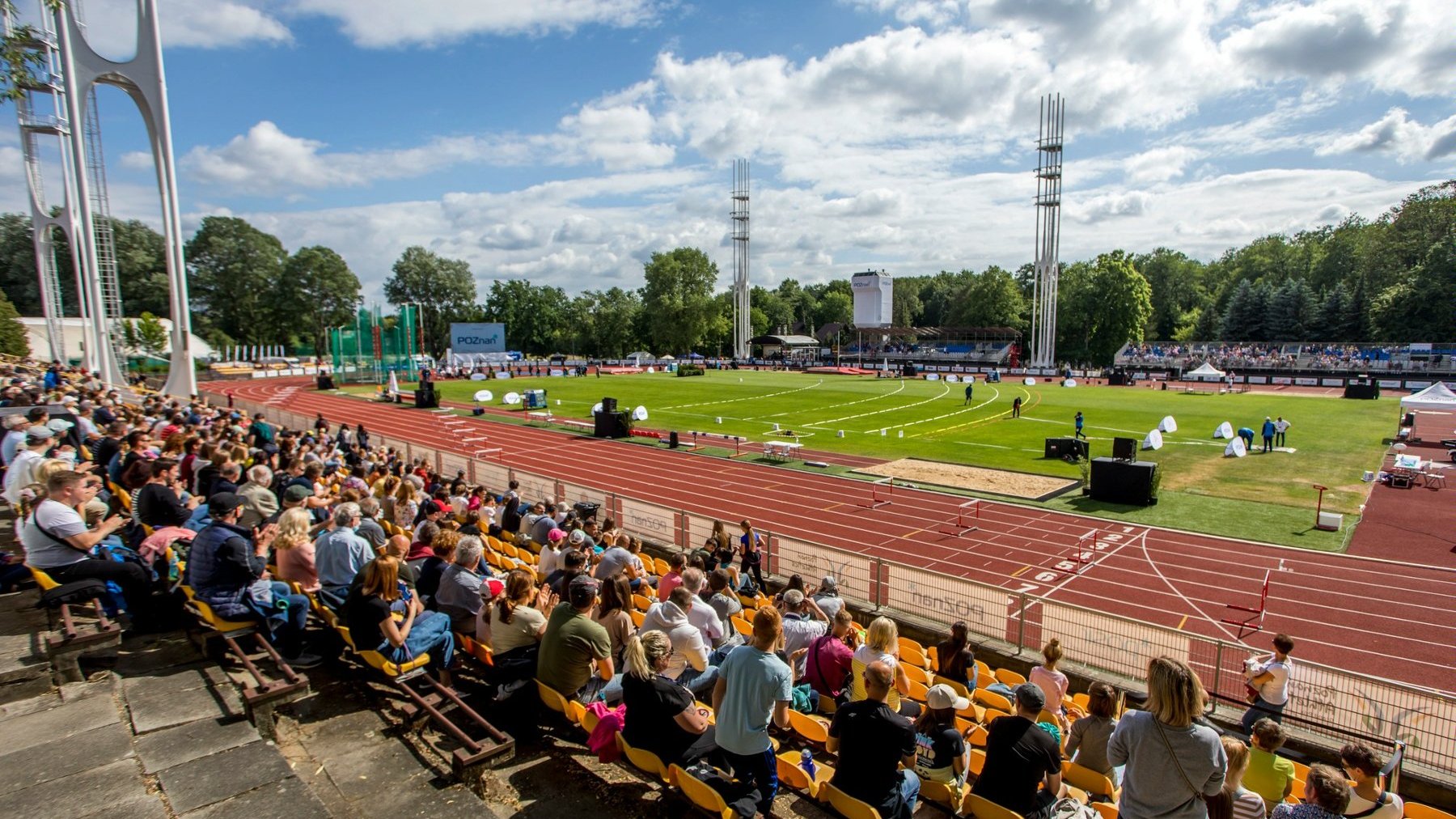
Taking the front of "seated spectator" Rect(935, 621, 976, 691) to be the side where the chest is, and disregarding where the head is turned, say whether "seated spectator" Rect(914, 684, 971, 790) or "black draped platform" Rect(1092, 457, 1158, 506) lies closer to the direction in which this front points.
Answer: the black draped platform

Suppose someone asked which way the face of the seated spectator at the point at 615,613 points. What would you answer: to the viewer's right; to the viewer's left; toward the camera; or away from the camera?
away from the camera

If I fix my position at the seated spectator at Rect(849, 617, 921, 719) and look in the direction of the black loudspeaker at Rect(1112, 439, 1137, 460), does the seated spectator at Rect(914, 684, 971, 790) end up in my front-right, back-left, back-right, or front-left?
back-right

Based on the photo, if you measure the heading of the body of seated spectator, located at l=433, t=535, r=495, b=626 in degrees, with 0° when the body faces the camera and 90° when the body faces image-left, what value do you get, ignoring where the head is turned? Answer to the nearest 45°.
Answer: approximately 225°

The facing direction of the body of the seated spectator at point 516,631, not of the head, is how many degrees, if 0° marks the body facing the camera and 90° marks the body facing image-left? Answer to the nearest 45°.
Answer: approximately 225°

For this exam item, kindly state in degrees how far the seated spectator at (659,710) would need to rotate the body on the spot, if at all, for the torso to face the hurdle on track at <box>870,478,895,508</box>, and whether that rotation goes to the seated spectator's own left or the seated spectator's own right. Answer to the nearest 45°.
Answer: approximately 45° to the seated spectator's own left

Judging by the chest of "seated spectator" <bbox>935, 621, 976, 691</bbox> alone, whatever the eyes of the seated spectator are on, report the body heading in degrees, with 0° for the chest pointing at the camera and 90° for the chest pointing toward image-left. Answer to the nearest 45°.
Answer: approximately 225°

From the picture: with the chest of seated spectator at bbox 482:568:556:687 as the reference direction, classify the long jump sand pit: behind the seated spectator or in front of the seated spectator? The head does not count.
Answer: in front

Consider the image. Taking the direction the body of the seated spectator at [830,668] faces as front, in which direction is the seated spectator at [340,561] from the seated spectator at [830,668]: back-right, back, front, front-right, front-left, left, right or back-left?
back-left

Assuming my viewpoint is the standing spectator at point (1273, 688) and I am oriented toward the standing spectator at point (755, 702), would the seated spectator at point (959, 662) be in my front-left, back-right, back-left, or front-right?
front-right

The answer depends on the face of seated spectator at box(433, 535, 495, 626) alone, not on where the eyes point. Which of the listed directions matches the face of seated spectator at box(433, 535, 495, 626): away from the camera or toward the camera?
away from the camera

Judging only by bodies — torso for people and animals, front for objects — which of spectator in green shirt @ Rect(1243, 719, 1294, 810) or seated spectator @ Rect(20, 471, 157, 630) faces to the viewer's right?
the seated spectator

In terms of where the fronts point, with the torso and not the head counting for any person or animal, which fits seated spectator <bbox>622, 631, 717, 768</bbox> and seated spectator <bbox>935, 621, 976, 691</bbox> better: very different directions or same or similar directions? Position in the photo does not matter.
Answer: same or similar directions

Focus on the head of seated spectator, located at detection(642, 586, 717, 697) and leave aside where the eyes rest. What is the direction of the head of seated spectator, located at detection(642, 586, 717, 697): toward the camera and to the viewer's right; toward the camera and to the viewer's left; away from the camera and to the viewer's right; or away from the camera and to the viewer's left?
away from the camera and to the viewer's right

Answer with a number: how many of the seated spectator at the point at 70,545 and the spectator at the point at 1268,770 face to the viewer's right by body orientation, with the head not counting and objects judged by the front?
1

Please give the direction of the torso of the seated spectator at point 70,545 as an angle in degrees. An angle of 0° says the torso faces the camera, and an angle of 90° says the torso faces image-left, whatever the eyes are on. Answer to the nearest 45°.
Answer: approximately 270°

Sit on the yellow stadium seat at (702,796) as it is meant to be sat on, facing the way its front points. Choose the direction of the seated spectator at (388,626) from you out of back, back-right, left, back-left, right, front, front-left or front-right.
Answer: left
